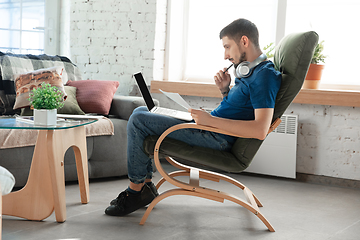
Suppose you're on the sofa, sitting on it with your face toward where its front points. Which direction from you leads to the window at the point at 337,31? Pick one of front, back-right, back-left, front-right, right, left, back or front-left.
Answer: left

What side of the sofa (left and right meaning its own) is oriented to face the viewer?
front

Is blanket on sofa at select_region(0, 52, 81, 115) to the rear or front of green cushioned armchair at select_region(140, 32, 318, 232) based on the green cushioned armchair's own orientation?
to the front

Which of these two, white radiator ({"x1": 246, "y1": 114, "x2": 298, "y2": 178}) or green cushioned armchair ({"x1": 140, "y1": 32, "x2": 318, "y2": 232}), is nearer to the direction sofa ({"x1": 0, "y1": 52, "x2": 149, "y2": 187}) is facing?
the green cushioned armchair

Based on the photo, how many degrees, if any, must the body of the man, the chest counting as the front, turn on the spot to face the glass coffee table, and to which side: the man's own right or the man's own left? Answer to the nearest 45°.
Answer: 0° — they already face it

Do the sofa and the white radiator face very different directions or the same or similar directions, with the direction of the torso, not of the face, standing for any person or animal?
same or similar directions

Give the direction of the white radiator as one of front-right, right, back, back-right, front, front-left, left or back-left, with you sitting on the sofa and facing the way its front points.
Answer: left

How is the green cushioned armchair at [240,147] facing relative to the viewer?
to the viewer's left

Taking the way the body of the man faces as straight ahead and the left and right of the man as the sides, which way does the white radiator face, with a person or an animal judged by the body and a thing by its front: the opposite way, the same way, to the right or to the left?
to the left

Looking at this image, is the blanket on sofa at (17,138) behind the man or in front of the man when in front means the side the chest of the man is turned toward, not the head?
in front

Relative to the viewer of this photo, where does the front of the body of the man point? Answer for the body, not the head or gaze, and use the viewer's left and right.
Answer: facing to the left of the viewer

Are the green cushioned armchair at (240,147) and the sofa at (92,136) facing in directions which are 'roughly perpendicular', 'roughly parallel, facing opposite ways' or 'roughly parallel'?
roughly perpendicular

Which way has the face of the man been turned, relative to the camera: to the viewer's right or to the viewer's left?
to the viewer's left

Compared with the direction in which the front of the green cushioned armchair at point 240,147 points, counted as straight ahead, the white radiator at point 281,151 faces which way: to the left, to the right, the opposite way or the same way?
to the left

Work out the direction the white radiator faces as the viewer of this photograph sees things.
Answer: facing the viewer

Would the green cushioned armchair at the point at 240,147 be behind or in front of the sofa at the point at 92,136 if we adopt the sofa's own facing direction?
in front

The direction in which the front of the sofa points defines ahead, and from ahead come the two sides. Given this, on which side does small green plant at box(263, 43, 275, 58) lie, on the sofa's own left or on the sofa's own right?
on the sofa's own left
